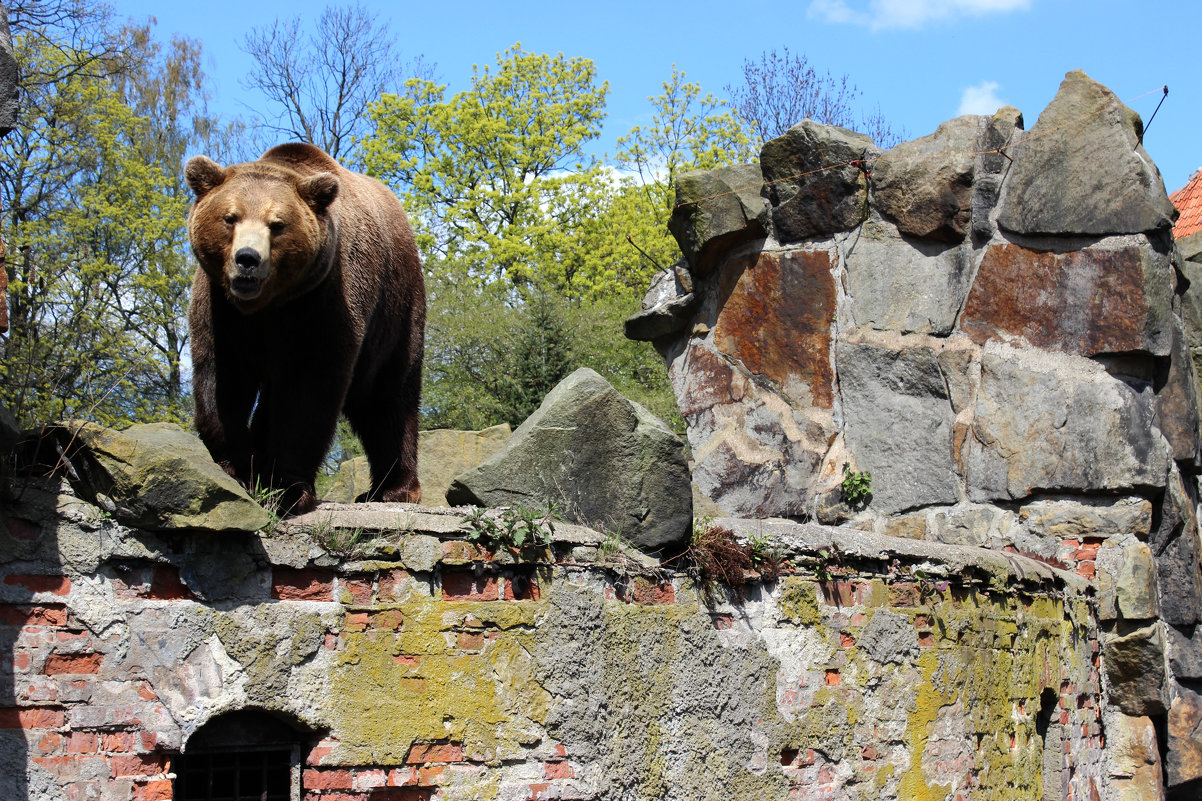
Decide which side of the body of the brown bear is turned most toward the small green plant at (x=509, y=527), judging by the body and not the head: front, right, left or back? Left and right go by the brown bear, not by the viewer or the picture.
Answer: left

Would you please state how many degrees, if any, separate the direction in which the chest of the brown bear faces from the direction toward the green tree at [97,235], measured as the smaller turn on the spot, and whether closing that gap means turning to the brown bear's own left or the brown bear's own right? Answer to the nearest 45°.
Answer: approximately 135° to the brown bear's own right

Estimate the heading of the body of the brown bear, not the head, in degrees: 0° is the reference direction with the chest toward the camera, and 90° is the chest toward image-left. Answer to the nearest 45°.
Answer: approximately 45°

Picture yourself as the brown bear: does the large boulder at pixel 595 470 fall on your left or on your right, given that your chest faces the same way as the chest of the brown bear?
on your left

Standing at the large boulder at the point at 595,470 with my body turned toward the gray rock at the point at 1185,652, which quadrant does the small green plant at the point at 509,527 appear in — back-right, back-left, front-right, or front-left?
back-right

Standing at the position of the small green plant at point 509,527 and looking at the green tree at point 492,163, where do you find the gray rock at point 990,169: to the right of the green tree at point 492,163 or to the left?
right
